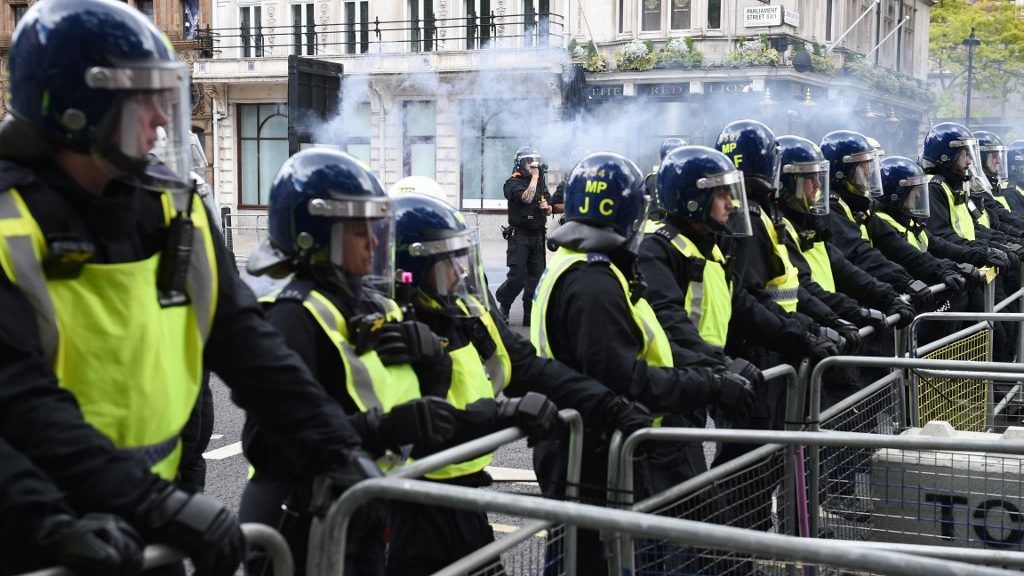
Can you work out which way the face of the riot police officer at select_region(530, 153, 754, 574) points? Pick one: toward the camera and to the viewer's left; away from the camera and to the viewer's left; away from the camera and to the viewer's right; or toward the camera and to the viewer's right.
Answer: away from the camera and to the viewer's right

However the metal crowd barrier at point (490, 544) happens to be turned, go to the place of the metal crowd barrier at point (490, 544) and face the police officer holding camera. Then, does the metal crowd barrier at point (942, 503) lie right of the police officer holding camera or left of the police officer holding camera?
right

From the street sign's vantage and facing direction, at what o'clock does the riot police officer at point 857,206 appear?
The riot police officer is roughly at 12 o'clock from the street sign.

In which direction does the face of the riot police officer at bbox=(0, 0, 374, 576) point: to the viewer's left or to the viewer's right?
to the viewer's right

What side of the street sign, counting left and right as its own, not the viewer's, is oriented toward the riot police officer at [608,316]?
front

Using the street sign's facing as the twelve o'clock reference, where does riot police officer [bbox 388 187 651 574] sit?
The riot police officer is roughly at 12 o'clock from the street sign.

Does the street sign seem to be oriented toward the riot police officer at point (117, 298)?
yes

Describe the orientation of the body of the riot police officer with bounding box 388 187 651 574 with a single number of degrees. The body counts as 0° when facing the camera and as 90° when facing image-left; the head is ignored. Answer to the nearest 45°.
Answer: approximately 315°

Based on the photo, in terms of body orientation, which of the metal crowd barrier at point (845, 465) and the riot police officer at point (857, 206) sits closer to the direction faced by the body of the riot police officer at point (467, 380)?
the metal crowd barrier

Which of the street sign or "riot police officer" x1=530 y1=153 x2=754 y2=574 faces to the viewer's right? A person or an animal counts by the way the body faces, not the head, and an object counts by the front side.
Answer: the riot police officer

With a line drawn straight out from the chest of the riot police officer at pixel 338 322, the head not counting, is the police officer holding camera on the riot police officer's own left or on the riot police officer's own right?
on the riot police officer's own left
